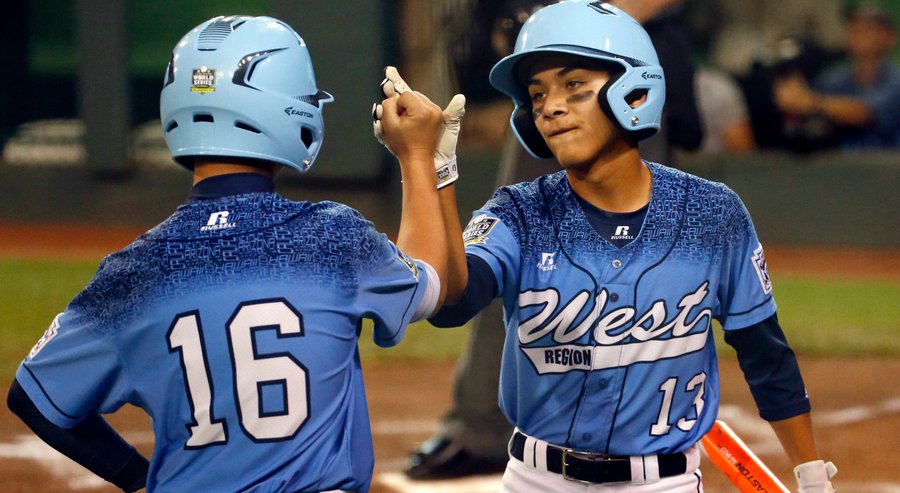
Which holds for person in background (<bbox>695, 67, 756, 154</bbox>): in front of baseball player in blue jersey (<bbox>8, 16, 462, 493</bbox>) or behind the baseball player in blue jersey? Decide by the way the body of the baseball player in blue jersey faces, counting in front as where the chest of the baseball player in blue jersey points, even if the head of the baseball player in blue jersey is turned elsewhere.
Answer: in front

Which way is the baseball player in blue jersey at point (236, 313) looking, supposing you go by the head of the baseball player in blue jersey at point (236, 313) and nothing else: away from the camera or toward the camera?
away from the camera

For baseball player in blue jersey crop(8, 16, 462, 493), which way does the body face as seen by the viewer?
away from the camera

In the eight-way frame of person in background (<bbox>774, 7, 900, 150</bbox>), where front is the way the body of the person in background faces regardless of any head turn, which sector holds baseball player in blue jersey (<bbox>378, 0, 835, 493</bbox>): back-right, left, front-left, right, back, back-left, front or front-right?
front-left

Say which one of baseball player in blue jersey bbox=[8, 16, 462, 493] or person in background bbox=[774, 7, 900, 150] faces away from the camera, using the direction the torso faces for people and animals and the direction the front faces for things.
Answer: the baseball player in blue jersey

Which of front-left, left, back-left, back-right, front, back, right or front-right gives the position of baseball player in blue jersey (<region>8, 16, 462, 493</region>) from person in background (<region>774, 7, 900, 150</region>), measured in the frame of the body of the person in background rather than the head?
front-left

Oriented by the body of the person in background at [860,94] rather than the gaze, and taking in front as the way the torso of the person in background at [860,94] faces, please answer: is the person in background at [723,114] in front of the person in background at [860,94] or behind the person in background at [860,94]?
in front

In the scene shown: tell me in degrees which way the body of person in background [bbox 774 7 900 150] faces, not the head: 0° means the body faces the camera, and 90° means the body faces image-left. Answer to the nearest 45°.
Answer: approximately 45°

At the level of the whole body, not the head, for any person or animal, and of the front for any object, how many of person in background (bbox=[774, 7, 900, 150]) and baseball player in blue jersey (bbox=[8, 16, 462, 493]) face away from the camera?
1

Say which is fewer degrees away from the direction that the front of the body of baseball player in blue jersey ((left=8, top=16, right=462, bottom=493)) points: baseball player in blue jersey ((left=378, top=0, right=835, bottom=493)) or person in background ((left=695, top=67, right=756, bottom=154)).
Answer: the person in background
